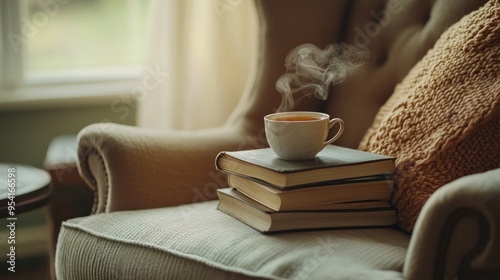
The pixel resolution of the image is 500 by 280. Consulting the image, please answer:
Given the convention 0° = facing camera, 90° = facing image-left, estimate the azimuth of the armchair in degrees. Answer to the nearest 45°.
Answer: approximately 45°

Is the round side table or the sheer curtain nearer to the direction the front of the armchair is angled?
the round side table

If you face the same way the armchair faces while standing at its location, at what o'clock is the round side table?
The round side table is roughly at 2 o'clock from the armchair.

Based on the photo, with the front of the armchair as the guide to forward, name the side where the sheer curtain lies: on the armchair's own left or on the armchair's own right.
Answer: on the armchair's own right
